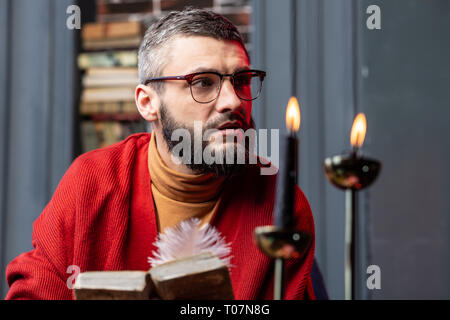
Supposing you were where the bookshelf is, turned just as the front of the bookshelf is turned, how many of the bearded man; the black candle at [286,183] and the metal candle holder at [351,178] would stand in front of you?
3

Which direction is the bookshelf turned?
toward the camera

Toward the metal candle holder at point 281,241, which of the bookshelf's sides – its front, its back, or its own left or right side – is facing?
front

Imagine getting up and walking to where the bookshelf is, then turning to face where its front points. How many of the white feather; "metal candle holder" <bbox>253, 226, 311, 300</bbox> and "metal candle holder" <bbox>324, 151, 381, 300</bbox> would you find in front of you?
3

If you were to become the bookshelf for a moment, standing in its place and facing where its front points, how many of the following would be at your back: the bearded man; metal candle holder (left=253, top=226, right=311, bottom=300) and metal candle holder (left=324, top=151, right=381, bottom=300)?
0

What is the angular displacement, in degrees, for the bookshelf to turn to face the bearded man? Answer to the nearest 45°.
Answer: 0° — it already faces them

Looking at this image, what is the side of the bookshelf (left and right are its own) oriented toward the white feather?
front

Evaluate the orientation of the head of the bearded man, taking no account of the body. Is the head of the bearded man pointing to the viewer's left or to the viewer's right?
to the viewer's right
